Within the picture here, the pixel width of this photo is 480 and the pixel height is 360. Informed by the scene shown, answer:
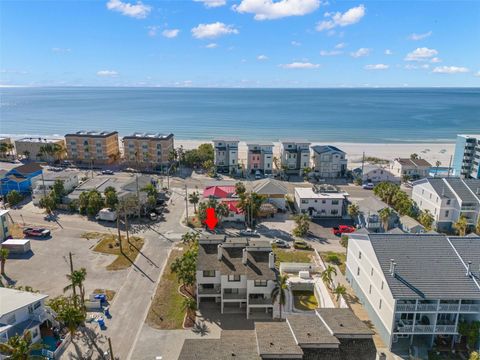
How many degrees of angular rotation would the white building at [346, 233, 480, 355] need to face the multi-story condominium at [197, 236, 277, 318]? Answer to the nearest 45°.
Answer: approximately 90° to its right

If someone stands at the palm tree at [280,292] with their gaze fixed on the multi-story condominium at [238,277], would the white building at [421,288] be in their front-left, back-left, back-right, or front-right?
back-right

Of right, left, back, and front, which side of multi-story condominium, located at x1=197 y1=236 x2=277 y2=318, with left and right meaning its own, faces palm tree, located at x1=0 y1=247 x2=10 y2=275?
right

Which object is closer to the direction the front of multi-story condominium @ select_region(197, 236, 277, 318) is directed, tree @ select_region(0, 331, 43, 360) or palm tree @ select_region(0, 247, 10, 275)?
the tree

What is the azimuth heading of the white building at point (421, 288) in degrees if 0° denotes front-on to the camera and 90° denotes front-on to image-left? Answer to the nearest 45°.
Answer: approximately 0°

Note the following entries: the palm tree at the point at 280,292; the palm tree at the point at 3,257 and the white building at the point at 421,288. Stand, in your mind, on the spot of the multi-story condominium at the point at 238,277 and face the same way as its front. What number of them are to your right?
1

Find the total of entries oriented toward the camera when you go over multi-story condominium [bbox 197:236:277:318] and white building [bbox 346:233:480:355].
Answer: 2

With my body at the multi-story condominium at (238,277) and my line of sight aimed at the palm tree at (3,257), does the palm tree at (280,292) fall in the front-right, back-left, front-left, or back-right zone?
back-left

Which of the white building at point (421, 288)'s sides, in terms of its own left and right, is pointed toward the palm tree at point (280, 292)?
right

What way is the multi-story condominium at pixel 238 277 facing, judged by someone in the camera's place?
facing the viewer

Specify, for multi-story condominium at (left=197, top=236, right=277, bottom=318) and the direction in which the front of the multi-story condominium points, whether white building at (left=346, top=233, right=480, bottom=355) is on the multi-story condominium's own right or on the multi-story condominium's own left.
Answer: on the multi-story condominium's own left

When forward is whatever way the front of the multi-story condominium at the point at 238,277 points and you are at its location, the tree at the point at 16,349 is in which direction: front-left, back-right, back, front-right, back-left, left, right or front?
front-right

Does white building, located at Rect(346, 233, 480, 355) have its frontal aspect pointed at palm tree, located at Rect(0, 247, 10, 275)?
no

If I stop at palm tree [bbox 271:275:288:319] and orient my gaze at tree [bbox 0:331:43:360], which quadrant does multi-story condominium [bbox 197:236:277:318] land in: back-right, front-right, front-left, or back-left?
front-right

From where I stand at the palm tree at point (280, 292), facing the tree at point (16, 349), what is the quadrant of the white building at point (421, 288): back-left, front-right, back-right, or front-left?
back-left

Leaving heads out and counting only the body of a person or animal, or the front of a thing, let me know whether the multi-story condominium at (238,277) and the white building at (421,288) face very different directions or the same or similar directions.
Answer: same or similar directions
